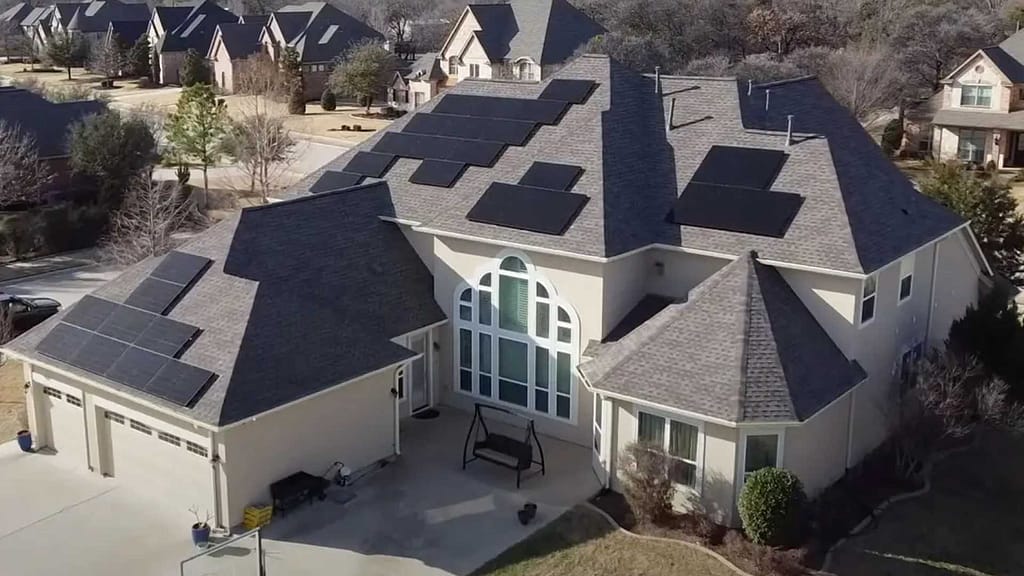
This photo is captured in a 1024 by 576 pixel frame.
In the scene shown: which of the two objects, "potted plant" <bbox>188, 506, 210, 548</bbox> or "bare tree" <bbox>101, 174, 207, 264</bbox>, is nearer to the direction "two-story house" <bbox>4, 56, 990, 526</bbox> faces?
the potted plant

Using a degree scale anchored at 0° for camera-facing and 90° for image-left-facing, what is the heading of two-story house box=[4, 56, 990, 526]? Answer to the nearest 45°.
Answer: approximately 45°

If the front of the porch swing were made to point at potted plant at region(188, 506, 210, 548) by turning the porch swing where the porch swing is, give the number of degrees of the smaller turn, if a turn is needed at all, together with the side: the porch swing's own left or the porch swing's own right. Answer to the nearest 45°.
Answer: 0° — it already faces it

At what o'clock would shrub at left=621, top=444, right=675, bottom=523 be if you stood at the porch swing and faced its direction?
The shrub is roughly at 9 o'clock from the porch swing.

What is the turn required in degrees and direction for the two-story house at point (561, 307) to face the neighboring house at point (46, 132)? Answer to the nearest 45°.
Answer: approximately 90° to its right

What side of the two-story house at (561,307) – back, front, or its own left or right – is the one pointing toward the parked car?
right

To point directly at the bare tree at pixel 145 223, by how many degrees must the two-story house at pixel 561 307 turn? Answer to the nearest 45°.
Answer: approximately 90° to its right

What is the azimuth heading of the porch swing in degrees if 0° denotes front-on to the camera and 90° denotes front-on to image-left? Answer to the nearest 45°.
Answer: approximately 45°

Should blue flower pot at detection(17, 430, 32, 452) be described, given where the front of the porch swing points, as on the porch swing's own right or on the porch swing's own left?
on the porch swing's own right

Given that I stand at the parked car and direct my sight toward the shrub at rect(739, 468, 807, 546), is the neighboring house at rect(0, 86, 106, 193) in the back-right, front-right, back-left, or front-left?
back-left
